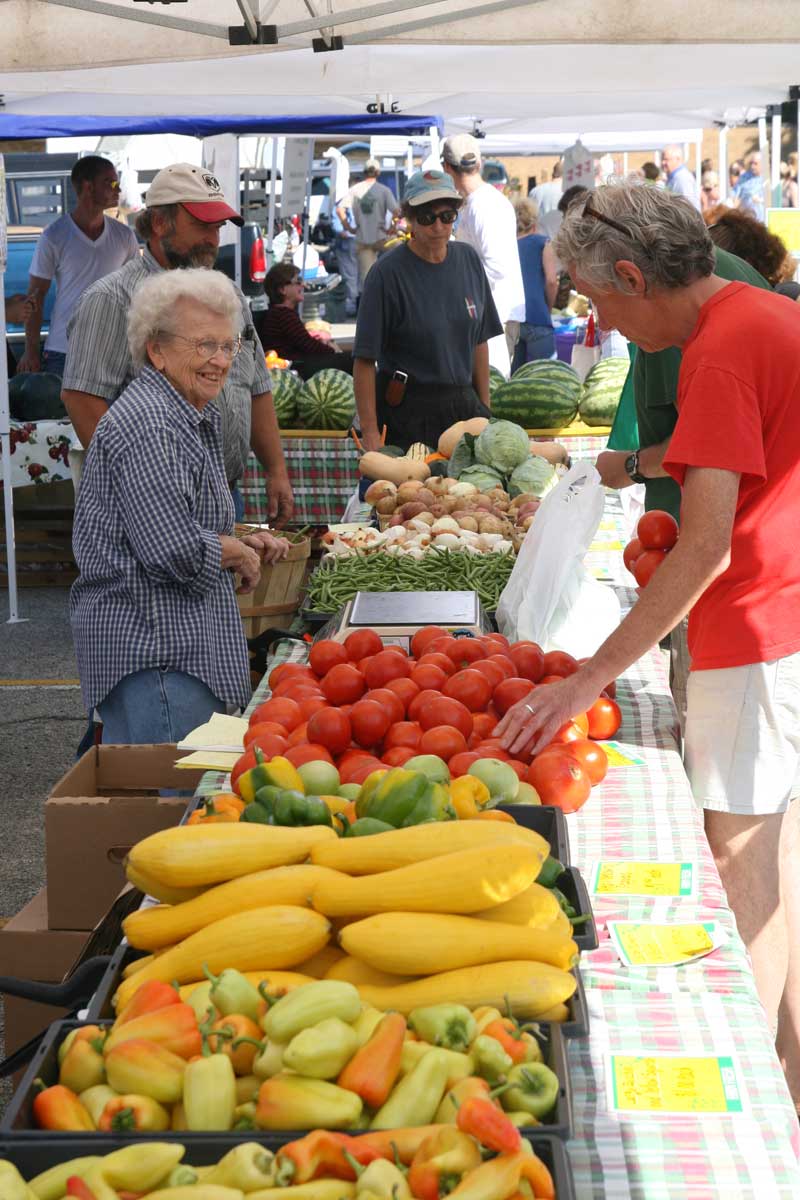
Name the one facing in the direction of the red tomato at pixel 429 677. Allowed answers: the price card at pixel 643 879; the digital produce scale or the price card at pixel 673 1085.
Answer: the digital produce scale

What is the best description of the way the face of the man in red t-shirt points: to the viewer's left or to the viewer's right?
to the viewer's left

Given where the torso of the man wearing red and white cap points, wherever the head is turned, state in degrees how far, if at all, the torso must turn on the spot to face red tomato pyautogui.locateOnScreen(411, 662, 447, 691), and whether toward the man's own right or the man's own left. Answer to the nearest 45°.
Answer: approximately 45° to the man's own right

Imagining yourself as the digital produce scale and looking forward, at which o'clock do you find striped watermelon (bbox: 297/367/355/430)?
The striped watermelon is roughly at 6 o'clock from the digital produce scale.
